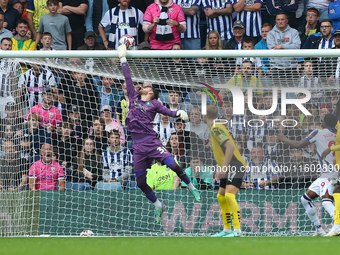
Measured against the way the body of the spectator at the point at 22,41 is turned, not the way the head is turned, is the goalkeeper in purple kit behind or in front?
in front

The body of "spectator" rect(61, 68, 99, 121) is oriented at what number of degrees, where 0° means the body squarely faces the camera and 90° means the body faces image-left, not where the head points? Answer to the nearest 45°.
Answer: approximately 0°

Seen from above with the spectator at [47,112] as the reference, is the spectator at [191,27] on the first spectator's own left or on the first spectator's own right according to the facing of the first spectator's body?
on the first spectator's own left

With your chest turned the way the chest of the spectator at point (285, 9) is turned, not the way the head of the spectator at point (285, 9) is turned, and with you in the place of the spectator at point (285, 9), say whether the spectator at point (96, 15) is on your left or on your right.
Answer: on your right

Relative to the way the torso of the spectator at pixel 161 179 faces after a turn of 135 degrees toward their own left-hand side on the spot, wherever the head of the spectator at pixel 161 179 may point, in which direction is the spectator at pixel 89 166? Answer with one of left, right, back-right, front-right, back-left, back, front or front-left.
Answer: back-left

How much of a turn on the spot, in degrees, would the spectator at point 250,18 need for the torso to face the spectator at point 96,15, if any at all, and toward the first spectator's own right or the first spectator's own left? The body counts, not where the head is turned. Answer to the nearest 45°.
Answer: approximately 90° to the first spectator's own right

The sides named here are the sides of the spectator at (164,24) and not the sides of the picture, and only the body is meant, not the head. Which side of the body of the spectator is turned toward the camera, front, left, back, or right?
front

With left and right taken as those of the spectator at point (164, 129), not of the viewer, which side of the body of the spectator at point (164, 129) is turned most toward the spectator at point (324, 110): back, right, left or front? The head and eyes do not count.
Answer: left

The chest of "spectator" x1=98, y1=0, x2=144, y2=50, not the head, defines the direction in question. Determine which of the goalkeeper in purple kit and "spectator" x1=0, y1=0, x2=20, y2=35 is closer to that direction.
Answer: the goalkeeper in purple kit

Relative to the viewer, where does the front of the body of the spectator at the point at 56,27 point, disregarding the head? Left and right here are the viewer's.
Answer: facing the viewer
